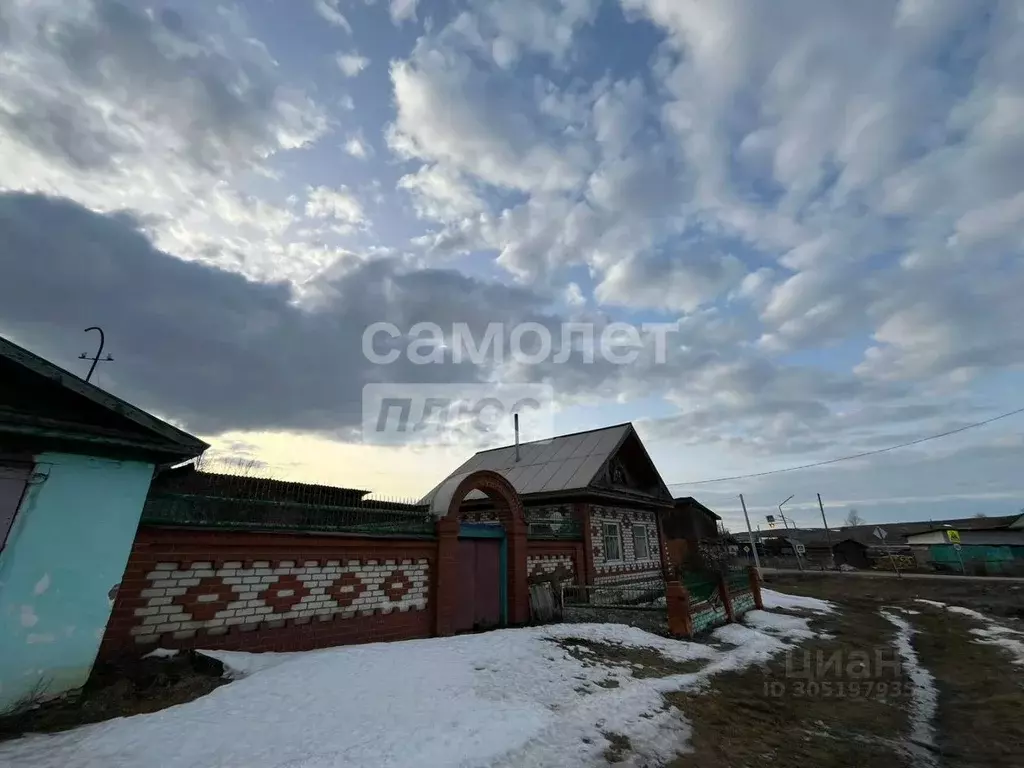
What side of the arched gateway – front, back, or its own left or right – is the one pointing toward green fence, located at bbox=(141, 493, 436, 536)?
right

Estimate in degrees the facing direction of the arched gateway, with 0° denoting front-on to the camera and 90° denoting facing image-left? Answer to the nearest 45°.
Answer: approximately 315°

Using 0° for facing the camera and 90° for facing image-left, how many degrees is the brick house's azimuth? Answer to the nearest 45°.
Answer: approximately 315°

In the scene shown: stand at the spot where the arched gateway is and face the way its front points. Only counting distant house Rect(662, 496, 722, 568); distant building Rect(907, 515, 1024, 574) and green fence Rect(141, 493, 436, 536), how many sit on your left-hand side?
2

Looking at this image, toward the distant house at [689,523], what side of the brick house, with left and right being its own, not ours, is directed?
left

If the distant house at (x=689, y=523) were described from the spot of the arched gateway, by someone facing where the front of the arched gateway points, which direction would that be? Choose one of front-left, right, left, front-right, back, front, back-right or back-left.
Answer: left

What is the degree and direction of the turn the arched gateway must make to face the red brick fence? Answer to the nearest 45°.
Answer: approximately 90° to its right
